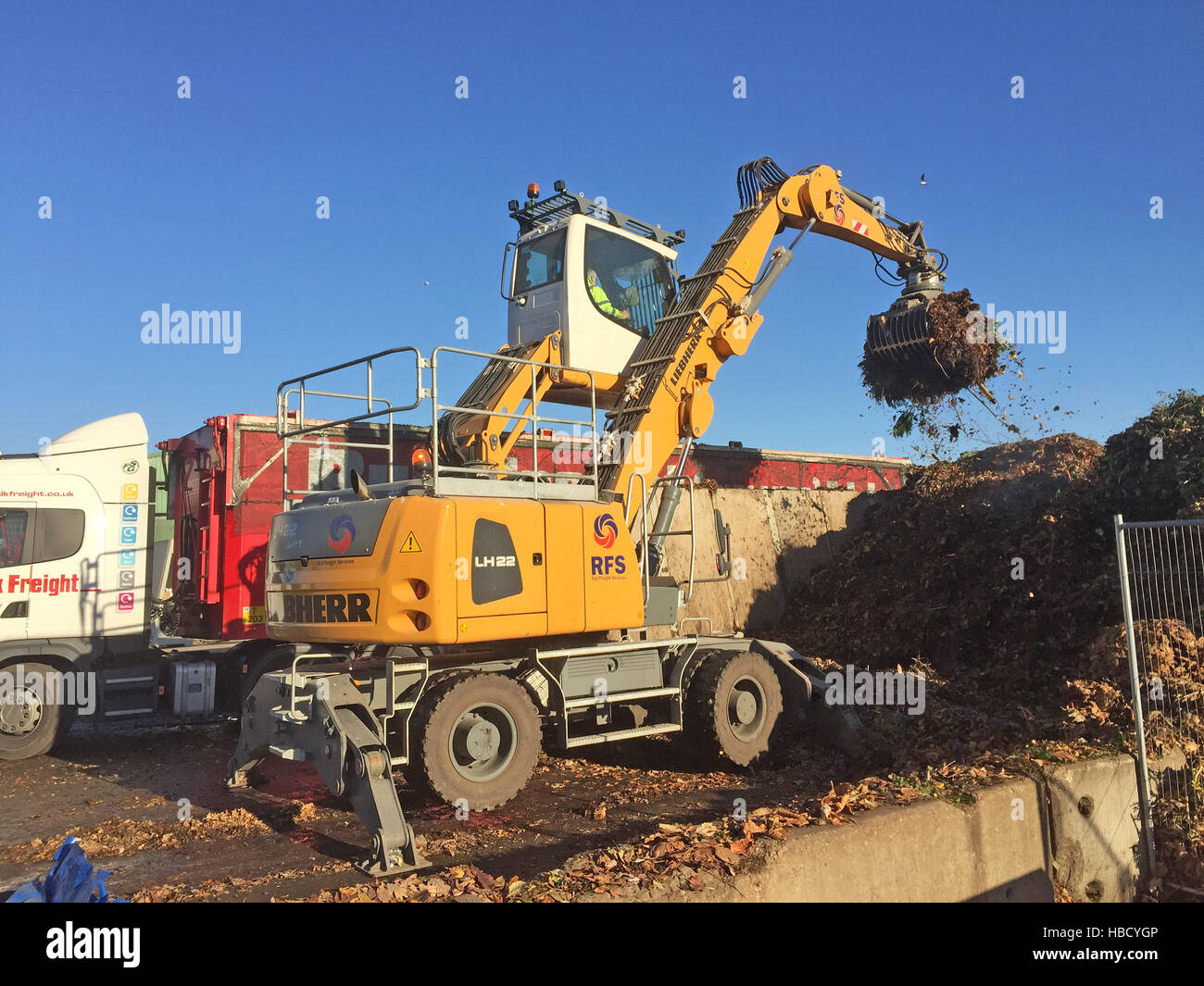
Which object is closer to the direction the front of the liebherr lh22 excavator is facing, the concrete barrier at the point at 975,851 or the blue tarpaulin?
the concrete barrier

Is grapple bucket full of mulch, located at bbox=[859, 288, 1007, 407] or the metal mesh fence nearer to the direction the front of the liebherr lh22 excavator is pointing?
the grapple bucket full of mulch

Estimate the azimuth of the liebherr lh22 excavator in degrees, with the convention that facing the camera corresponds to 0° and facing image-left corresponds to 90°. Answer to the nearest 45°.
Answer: approximately 225°

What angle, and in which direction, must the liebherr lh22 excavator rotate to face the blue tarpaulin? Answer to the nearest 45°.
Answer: approximately 180°

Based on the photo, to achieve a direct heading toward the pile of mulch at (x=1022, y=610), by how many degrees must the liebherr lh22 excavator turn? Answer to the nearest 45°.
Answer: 0° — it already faces it

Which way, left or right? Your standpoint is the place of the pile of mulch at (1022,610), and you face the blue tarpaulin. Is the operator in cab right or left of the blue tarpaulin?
right

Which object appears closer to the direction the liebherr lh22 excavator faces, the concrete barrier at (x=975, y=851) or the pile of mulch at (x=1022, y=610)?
the pile of mulch

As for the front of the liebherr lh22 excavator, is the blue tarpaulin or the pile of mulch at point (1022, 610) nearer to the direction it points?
the pile of mulch

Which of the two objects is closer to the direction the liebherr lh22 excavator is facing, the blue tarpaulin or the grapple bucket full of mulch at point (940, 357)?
the grapple bucket full of mulch

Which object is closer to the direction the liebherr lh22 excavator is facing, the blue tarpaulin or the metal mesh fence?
the metal mesh fence

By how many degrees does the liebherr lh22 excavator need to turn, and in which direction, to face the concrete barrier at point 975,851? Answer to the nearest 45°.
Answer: approximately 90° to its right
